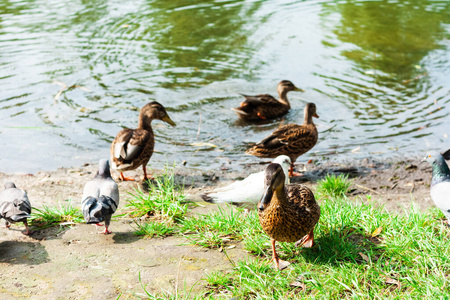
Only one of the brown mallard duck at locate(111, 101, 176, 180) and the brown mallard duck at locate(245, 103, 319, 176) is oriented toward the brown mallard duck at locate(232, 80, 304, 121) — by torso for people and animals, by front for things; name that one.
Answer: the brown mallard duck at locate(111, 101, 176, 180)

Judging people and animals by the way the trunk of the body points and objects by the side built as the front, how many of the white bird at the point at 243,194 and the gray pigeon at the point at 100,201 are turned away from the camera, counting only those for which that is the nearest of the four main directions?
1

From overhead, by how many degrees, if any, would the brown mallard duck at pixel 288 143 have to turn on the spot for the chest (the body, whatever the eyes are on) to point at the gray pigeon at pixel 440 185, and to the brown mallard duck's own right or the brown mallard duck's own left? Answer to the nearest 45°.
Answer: approximately 45° to the brown mallard duck's own right

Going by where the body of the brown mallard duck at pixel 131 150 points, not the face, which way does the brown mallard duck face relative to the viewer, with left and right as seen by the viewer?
facing away from the viewer and to the right of the viewer

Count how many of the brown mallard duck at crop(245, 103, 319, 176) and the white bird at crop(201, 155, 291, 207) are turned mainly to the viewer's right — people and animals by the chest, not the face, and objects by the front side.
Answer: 2

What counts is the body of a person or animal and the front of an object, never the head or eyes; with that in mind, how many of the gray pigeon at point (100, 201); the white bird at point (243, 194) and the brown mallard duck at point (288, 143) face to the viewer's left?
0

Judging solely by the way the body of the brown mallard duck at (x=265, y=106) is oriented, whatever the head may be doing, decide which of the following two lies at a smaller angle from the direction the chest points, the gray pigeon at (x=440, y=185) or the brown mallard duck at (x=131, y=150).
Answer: the gray pigeon

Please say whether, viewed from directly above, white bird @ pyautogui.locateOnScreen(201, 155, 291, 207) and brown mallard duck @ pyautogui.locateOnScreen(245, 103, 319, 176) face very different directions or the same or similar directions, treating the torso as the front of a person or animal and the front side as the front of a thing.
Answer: same or similar directions

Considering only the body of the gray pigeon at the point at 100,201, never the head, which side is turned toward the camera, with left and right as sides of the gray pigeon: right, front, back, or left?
back

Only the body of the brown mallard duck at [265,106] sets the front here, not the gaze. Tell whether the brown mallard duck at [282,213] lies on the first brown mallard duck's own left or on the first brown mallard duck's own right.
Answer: on the first brown mallard duck's own right

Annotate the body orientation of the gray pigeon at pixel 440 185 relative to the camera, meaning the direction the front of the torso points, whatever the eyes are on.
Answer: to the viewer's left

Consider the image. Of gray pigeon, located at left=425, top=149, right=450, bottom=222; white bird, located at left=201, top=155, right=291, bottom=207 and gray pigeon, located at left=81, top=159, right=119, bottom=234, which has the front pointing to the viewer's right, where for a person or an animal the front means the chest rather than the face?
the white bird

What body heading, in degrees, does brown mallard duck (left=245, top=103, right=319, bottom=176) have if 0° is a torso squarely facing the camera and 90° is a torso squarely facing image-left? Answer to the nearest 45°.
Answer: approximately 270°

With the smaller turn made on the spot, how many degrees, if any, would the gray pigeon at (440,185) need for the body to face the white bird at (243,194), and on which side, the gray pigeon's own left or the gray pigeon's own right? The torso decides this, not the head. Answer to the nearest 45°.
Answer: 0° — it already faces it

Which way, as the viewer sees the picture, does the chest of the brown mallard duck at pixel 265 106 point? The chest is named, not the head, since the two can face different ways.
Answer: to the viewer's right

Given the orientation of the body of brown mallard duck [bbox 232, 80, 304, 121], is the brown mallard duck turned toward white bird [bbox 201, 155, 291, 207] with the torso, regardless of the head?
no

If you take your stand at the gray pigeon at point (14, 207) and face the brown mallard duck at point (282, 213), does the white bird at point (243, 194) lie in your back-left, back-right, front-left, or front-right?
front-left

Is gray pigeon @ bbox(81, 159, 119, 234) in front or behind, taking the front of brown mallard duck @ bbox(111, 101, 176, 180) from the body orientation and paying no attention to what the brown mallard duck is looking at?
behind

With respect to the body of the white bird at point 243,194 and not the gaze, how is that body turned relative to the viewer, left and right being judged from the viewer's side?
facing to the right of the viewer

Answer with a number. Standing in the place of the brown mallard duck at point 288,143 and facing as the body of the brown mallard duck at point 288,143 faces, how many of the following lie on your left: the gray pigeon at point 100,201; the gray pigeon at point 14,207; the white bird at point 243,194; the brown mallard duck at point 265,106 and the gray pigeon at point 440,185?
1
